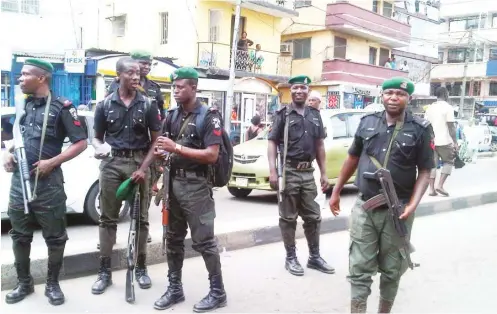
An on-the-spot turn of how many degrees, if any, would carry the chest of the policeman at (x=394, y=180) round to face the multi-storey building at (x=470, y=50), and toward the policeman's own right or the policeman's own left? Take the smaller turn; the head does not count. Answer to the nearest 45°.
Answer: approximately 180°

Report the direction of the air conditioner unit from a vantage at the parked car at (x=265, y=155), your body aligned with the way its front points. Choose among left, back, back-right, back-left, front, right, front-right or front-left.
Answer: back-right

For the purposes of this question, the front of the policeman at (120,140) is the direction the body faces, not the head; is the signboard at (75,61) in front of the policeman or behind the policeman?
behind

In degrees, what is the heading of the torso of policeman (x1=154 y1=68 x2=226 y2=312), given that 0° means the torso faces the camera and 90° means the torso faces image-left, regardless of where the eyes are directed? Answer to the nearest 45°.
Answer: approximately 45°

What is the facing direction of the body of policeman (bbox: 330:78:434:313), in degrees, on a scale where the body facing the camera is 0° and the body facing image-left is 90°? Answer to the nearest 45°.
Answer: approximately 0°

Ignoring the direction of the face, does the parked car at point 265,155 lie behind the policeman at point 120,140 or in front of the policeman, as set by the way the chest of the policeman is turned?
behind
